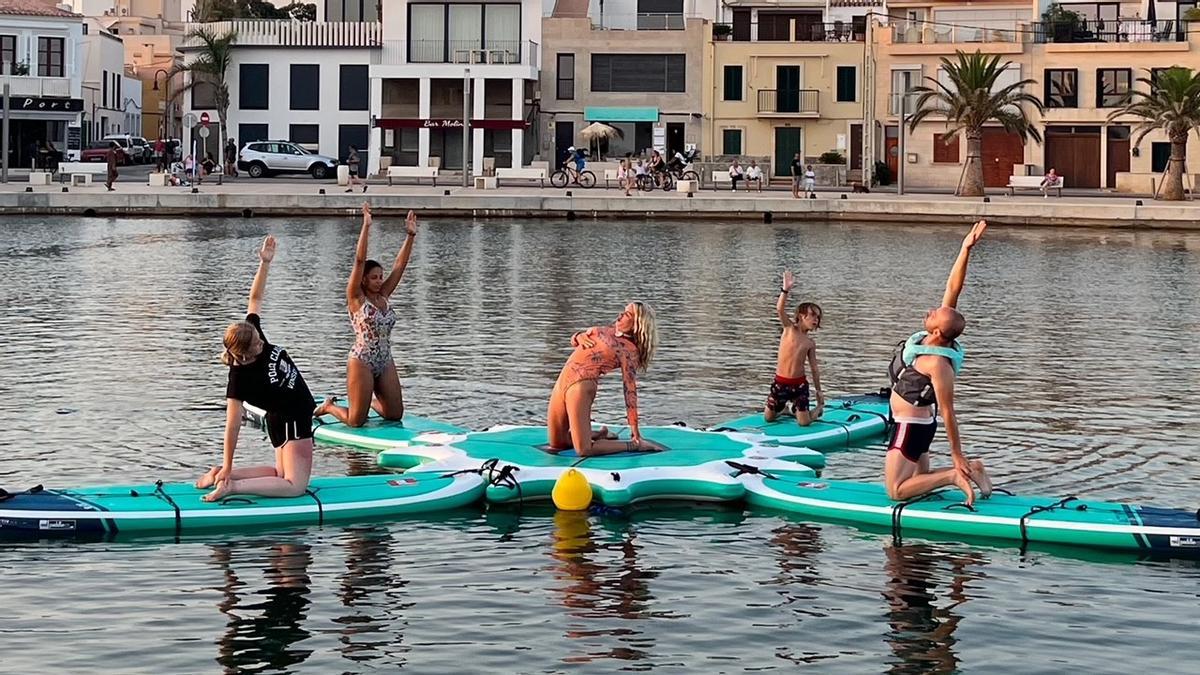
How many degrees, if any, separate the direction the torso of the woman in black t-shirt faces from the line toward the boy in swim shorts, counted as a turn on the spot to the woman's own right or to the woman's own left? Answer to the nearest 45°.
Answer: approximately 45° to the woman's own left

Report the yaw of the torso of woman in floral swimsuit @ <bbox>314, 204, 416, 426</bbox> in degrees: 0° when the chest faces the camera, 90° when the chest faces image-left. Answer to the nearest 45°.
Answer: approximately 315°

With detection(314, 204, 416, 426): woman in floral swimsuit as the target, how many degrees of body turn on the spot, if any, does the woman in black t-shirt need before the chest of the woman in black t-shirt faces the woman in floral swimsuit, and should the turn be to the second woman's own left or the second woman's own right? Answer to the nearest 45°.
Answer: approximately 90° to the second woman's own left

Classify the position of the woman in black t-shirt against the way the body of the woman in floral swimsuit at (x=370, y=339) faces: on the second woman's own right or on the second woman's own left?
on the second woman's own right

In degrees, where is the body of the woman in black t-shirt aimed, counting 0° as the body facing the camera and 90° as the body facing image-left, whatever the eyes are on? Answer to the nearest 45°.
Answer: approximately 270°

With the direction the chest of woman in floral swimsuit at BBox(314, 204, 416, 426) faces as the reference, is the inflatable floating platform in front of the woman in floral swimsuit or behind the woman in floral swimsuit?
in front

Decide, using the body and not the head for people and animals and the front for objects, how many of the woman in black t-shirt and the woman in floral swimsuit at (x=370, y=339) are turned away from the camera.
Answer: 0

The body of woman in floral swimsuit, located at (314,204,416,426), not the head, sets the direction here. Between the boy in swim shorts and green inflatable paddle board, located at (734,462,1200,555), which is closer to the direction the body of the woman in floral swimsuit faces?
the green inflatable paddle board

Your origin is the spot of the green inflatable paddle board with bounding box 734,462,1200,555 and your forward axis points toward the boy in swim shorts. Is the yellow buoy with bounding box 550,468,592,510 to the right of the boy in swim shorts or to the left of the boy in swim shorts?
left
